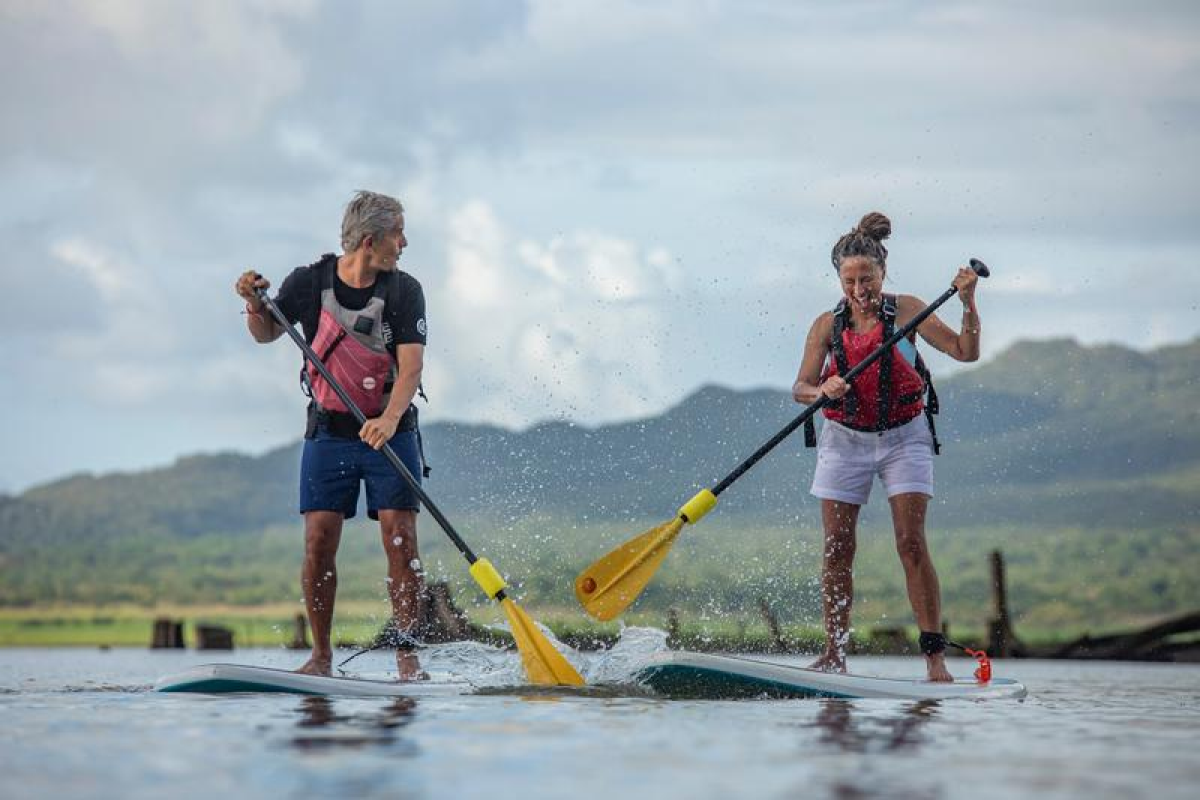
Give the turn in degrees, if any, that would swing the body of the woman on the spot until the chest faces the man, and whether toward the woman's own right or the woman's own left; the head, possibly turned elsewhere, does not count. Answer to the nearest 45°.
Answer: approximately 90° to the woman's own right

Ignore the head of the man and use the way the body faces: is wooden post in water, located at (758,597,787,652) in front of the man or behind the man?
behind

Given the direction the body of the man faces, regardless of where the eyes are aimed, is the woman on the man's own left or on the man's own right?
on the man's own left

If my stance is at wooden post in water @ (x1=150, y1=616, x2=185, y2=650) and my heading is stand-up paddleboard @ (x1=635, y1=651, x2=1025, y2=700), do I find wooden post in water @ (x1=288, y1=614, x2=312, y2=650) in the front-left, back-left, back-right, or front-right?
front-left

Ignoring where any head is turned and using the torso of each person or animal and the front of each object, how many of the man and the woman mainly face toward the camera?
2

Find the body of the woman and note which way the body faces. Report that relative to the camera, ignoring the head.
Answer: toward the camera

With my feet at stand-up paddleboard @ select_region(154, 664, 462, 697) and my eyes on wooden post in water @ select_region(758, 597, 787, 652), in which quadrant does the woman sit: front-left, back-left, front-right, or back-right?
front-right

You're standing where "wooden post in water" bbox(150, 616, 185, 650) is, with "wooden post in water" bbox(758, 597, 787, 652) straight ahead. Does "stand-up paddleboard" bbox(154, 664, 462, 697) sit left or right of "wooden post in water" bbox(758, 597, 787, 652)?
right

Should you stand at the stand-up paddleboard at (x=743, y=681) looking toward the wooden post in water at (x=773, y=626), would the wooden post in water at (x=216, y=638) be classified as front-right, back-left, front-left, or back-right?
front-left

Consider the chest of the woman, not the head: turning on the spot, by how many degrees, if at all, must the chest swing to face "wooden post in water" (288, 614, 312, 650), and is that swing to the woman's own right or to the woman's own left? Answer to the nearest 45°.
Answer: approximately 135° to the woman's own right

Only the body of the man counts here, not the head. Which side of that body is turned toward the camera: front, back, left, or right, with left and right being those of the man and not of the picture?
front

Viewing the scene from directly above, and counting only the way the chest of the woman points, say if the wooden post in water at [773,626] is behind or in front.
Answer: behind

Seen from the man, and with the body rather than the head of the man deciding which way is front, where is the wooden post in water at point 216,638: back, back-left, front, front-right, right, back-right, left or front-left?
back

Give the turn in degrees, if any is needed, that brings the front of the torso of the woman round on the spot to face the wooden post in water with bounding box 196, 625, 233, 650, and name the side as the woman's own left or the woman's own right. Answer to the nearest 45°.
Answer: approximately 135° to the woman's own right

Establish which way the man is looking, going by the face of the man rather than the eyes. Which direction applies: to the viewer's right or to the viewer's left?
to the viewer's right

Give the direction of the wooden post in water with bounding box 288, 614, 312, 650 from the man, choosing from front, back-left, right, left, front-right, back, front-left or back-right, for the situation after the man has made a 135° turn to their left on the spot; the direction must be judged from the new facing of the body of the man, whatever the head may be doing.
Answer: front-left

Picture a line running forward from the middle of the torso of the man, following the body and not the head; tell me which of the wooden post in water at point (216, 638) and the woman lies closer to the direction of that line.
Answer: the woman
